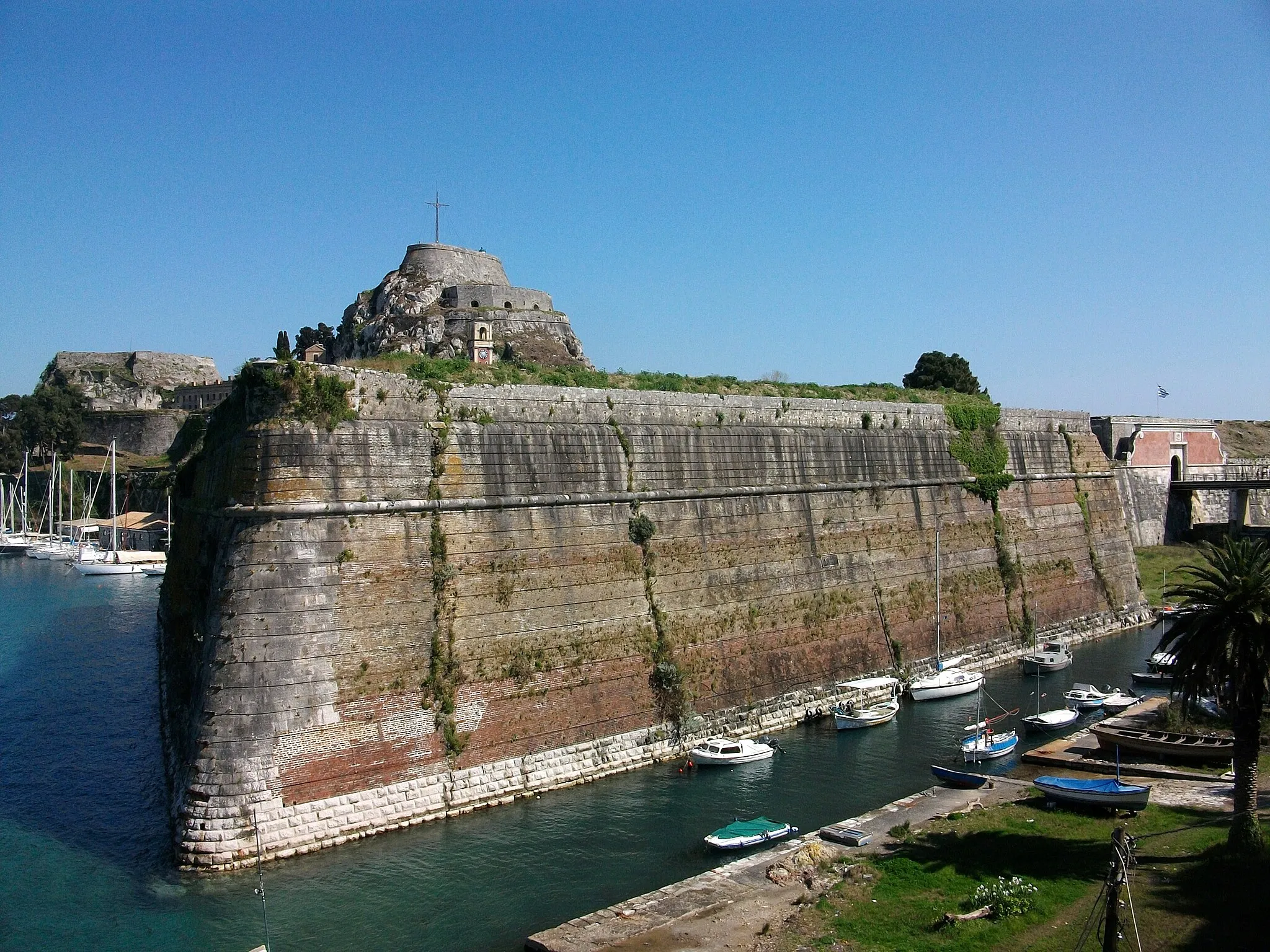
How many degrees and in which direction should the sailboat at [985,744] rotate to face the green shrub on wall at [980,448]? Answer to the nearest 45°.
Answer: approximately 135° to its right

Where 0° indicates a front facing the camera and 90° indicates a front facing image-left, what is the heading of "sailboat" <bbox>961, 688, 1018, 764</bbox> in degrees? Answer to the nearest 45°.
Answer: approximately 45°

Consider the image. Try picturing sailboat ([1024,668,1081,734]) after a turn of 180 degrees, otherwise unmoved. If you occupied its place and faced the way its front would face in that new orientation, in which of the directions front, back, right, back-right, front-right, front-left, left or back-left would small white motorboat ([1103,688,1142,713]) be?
front

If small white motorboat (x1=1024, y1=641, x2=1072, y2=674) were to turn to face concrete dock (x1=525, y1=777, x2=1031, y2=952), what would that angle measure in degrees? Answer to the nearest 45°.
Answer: approximately 45° to its left

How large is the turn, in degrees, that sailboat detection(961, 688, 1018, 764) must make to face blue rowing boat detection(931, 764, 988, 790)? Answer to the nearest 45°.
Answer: approximately 45° to its left

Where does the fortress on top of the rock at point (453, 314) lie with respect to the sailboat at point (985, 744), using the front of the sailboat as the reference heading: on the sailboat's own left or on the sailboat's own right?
on the sailboat's own right

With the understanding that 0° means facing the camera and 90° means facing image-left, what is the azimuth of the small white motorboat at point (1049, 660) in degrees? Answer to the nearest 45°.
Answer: approximately 45°

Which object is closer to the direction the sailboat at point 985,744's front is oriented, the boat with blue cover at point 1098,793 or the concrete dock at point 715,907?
the concrete dock

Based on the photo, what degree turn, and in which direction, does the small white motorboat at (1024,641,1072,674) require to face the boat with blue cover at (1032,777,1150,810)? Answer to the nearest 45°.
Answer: approximately 45° to its left

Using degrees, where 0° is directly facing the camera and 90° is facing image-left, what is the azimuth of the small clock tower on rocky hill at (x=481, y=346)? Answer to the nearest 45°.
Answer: approximately 0°

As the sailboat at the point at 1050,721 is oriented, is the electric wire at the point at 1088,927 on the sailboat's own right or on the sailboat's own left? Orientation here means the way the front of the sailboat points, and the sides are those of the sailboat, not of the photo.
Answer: on the sailboat's own left

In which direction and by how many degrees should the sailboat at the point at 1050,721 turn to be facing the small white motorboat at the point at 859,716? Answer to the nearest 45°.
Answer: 0° — it already faces it
